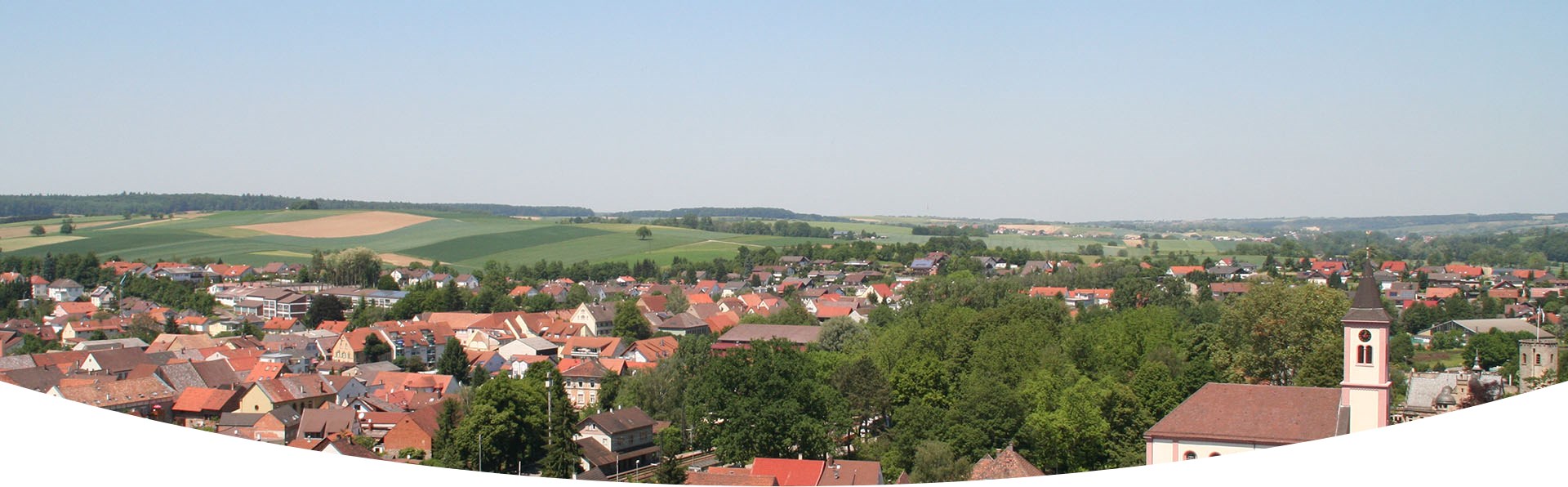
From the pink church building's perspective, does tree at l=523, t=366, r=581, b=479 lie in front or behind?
behind

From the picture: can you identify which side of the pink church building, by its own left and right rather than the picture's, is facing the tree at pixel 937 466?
back

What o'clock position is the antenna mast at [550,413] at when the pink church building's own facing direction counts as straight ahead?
The antenna mast is roughly at 6 o'clock from the pink church building.

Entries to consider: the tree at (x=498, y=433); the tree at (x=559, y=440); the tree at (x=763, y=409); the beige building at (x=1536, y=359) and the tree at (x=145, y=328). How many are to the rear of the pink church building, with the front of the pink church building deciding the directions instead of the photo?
4

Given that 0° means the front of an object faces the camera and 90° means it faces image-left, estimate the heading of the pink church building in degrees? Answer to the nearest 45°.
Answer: approximately 270°

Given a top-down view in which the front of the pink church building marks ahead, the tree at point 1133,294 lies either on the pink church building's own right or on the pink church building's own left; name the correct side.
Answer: on the pink church building's own left

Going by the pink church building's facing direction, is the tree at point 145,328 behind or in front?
behind

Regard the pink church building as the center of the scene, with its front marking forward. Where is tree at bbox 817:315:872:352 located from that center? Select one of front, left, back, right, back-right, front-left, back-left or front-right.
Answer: back-left

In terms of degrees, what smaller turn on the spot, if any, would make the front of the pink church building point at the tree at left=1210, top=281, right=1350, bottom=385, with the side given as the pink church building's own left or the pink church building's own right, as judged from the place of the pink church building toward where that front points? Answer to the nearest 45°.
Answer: approximately 90° to the pink church building's own left

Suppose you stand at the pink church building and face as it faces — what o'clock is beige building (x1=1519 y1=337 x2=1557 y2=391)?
The beige building is roughly at 10 o'clock from the pink church building.

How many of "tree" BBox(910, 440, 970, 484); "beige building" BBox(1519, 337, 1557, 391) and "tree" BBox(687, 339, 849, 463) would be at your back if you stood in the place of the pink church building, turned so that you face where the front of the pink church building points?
2

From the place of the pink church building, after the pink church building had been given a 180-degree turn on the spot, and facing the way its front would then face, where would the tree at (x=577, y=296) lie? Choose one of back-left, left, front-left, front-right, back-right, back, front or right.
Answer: front-right

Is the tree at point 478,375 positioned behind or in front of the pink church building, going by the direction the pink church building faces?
behind

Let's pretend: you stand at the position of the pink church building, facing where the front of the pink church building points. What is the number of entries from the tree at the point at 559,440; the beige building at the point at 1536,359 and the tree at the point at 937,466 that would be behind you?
2
